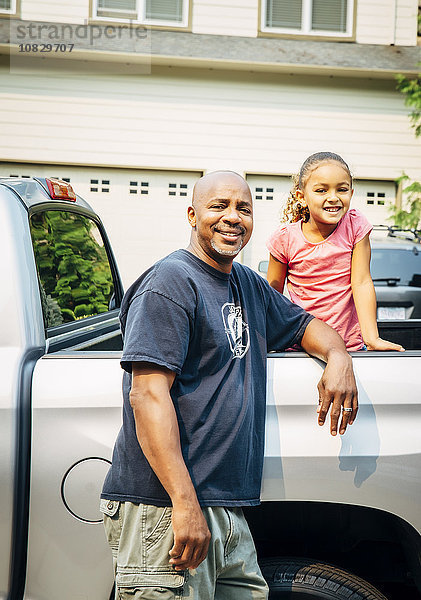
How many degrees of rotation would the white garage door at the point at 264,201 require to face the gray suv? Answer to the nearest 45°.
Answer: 0° — it already faces it

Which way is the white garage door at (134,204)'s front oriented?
toward the camera

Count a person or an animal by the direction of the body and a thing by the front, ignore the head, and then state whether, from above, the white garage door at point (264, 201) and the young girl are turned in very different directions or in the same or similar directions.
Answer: same or similar directions

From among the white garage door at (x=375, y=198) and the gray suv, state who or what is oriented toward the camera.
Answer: the white garage door

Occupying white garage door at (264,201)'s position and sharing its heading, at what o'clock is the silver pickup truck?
The silver pickup truck is roughly at 12 o'clock from the white garage door.

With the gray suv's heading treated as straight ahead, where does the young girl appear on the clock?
The young girl is roughly at 6 o'clock from the gray suv.

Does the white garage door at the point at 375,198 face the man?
yes

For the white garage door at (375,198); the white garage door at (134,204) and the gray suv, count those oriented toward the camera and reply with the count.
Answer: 2

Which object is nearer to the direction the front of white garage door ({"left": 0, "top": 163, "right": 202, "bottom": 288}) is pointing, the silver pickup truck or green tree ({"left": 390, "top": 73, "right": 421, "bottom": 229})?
the silver pickup truck

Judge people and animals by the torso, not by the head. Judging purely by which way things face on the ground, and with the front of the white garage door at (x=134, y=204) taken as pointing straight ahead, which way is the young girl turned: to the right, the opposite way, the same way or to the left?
the same way

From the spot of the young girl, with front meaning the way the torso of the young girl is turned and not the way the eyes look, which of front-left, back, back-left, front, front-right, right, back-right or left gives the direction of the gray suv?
back

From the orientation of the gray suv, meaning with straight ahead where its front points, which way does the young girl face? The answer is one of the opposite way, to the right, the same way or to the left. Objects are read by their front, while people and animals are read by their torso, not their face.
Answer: the opposite way

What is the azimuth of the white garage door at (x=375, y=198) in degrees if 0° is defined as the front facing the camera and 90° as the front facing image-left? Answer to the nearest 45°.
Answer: approximately 0°

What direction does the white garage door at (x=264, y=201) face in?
toward the camera

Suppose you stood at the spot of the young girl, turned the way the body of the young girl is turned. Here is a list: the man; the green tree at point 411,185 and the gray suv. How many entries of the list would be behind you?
2

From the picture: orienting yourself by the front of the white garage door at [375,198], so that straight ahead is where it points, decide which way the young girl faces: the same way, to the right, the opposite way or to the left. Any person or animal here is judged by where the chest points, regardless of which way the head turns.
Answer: the same way

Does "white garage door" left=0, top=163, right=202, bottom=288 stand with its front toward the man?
yes

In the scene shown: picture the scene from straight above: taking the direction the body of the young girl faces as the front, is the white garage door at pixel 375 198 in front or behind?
behind

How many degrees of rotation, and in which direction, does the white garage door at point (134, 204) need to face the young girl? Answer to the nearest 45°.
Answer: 0° — it already faces them

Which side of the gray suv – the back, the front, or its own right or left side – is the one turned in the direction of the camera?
back
